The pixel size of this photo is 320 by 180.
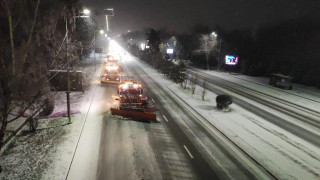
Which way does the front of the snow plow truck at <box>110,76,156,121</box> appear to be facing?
toward the camera
